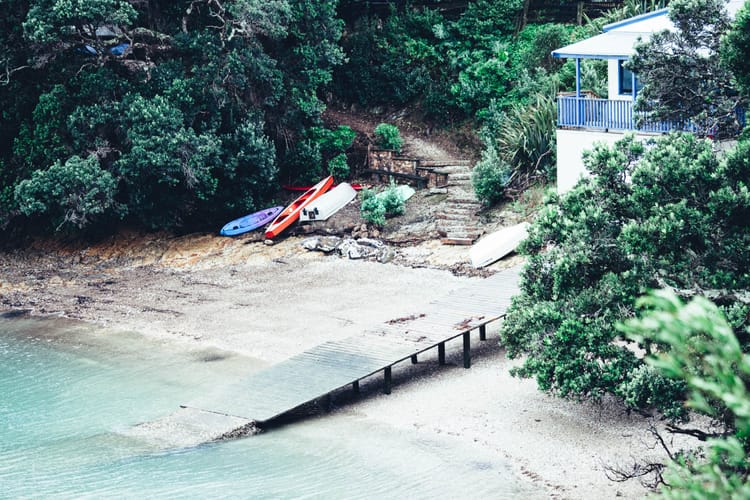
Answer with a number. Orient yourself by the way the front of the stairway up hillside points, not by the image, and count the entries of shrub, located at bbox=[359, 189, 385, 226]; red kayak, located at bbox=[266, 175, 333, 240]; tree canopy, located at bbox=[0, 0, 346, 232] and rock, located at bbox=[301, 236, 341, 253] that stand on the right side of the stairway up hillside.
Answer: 4

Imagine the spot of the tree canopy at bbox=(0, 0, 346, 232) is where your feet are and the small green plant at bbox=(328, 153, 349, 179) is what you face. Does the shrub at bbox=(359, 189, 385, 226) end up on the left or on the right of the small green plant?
right

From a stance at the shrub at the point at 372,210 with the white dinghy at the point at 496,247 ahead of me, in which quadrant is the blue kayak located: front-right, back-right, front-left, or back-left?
back-right

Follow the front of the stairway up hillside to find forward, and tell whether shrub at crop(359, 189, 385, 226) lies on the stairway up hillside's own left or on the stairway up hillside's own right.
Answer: on the stairway up hillside's own right

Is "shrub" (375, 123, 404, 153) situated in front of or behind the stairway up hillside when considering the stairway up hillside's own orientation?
behind

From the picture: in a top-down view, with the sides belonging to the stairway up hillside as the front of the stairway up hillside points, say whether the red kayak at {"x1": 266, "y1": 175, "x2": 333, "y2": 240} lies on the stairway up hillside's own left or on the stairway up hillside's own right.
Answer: on the stairway up hillside's own right

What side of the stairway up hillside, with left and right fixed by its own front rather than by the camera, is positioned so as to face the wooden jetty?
front

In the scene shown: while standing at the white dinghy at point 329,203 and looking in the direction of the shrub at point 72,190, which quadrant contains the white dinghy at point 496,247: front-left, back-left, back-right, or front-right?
back-left

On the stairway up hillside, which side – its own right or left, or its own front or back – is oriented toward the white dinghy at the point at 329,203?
right
